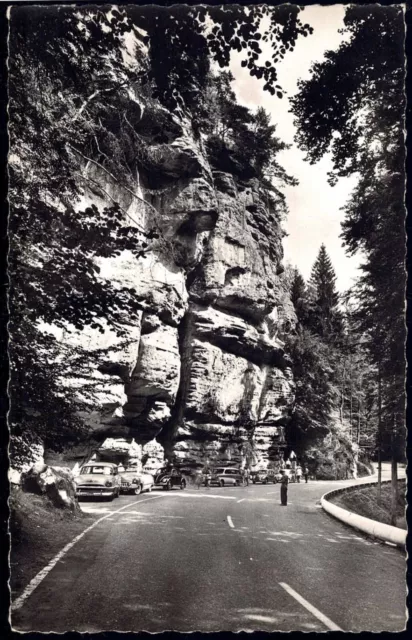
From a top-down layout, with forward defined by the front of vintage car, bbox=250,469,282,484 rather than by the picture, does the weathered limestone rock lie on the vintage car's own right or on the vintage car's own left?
on the vintage car's own right
